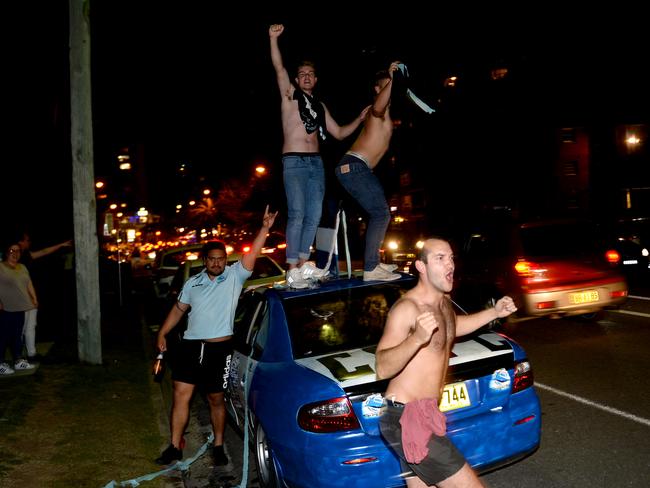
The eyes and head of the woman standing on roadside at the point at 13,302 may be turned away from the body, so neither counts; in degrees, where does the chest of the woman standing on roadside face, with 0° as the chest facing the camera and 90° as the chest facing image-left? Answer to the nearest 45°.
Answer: approximately 315°

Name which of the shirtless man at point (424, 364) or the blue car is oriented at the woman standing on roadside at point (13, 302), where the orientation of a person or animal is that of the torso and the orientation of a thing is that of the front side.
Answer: the blue car

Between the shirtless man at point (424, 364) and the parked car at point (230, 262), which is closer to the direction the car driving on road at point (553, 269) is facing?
the parked car

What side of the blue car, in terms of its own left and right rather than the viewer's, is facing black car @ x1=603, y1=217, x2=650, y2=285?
right

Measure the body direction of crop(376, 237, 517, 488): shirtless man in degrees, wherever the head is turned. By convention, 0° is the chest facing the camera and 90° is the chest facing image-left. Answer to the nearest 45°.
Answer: approximately 315°

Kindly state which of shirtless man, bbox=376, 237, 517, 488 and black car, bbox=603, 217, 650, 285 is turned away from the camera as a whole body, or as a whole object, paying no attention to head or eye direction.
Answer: the black car

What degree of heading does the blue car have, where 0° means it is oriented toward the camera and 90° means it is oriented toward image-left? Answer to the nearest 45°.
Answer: approximately 135°

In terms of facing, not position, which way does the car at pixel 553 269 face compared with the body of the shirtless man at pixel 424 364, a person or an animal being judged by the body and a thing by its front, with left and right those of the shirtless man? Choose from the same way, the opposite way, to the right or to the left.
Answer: the opposite way

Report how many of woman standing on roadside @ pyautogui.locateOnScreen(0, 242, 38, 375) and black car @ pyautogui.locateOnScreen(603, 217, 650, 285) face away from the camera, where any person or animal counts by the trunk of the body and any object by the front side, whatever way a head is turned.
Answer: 1

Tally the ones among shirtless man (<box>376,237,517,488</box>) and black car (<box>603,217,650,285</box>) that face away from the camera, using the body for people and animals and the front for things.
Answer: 1

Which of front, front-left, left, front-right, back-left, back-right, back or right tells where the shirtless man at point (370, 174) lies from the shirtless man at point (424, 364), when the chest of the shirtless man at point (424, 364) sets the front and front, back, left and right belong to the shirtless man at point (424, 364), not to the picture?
back-left
